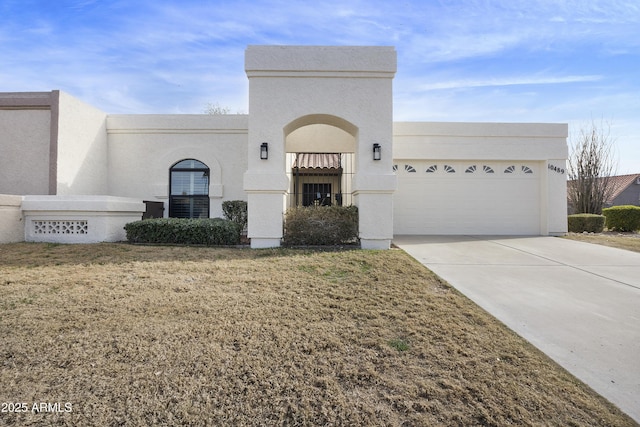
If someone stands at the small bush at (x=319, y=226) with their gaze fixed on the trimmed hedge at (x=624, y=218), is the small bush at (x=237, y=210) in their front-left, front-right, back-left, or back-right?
back-left

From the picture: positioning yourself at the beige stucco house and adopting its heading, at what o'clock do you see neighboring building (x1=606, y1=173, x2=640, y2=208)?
The neighboring building is roughly at 8 o'clock from the beige stucco house.

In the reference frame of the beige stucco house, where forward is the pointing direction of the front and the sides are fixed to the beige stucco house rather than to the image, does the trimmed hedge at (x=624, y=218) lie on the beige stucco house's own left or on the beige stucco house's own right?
on the beige stucco house's own left

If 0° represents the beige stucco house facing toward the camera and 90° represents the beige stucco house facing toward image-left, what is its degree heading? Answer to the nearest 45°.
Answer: approximately 0°

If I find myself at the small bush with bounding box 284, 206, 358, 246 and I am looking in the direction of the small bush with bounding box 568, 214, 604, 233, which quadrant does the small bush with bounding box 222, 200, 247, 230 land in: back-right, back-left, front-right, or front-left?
back-left

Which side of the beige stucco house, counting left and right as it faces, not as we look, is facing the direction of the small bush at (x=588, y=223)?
left
